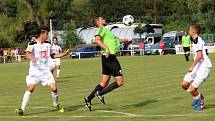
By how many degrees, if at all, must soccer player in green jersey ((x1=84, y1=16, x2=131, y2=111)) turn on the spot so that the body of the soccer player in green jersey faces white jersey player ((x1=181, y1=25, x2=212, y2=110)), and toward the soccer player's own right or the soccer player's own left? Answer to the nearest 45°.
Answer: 0° — they already face them

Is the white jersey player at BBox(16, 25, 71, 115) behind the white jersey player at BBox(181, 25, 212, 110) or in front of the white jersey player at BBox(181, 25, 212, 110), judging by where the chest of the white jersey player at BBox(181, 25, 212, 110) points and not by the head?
in front

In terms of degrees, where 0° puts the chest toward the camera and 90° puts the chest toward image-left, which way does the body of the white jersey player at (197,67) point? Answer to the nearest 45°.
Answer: approximately 90°

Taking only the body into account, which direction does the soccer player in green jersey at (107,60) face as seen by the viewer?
to the viewer's right

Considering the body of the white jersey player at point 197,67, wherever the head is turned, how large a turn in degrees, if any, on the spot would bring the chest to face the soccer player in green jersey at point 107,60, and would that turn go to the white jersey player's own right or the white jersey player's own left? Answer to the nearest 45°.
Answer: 0° — they already face them

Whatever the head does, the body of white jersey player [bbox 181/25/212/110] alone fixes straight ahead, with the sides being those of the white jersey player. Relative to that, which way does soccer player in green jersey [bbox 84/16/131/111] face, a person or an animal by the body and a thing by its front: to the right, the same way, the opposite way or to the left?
the opposite way

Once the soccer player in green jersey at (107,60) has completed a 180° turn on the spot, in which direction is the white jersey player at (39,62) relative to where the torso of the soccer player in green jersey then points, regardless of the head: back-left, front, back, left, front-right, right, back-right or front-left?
front

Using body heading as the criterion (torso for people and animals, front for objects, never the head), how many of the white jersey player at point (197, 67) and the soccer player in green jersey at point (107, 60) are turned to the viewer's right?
1
